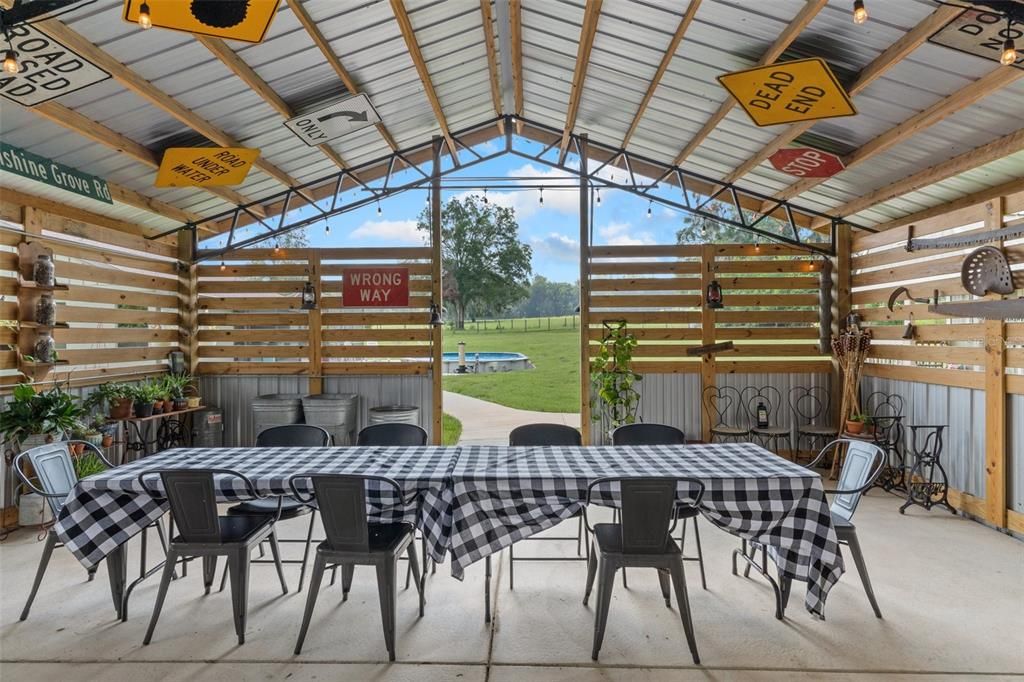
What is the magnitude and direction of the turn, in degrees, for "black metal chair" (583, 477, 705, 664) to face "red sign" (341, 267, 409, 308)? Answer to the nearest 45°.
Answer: approximately 45° to its left

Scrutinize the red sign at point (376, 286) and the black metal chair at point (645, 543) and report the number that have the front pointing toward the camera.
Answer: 1

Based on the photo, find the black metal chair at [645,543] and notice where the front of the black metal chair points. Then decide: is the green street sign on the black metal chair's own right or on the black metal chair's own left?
on the black metal chair's own left

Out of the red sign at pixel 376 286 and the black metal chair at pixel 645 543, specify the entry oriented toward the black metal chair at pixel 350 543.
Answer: the red sign

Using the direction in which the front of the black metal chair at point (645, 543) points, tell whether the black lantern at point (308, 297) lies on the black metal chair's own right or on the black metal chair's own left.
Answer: on the black metal chair's own left

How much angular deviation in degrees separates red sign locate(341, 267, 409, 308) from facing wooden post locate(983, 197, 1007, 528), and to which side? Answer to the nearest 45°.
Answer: approximately 45° to its left

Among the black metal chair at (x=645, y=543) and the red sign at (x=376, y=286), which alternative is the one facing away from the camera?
the black metal chair

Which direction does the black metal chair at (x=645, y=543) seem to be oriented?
away from the camera
